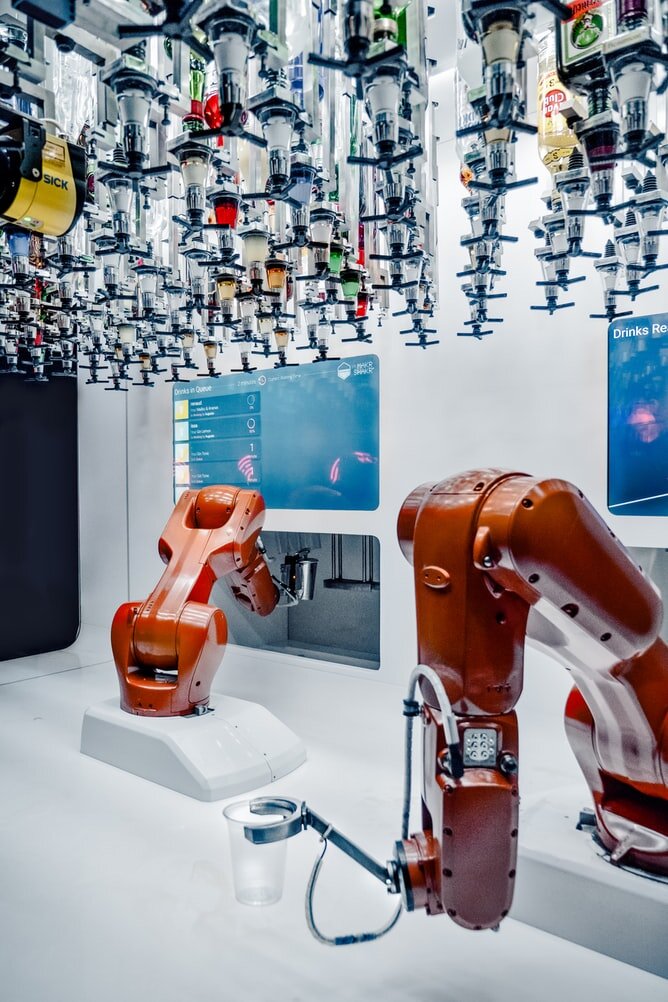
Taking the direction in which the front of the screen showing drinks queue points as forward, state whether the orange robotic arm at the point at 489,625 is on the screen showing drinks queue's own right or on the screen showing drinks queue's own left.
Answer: on the screen showing drinks queue's own left

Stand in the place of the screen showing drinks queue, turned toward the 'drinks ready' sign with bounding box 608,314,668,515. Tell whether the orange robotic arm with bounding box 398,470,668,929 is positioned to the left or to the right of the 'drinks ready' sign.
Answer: right

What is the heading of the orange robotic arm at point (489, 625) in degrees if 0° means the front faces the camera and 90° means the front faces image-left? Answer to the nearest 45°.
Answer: approximately 90°

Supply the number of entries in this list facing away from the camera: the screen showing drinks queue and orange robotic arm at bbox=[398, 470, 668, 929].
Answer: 0

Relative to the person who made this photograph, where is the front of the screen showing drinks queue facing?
facing the viewer and to the left of the viewer

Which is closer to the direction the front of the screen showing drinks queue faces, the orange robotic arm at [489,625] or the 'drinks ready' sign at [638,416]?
the orange robotic arm

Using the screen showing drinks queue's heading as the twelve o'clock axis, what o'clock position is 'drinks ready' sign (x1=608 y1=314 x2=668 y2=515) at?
The 'drinks ready' sign is roughly at 9 o'clock from the screen showing drinks queue.

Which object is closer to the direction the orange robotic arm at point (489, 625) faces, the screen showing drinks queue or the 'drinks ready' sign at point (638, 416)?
the screen showing drinks queue

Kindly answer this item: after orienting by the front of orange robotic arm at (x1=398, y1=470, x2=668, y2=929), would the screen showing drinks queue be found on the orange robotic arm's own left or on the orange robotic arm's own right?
on the orange robotic arm's own right
